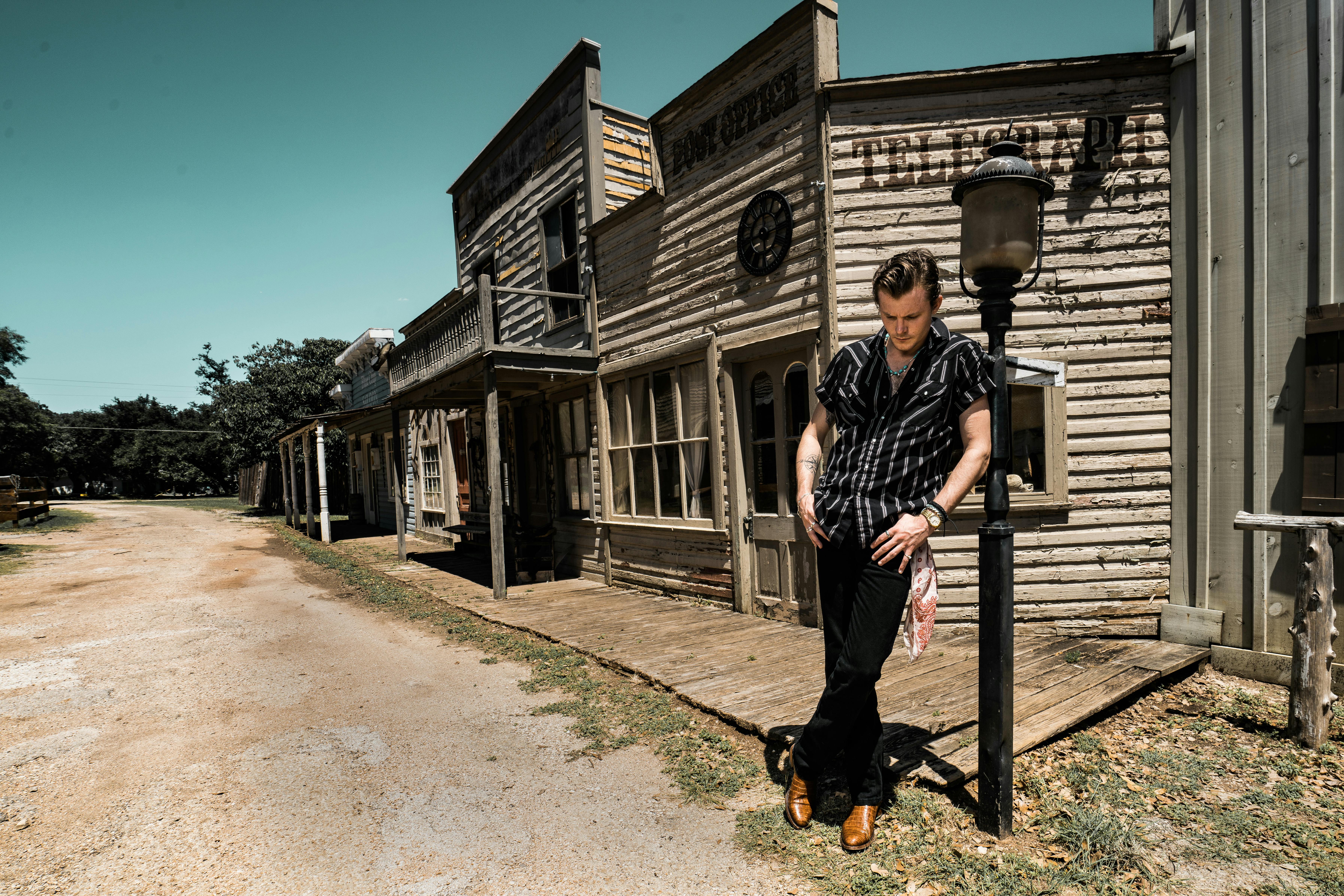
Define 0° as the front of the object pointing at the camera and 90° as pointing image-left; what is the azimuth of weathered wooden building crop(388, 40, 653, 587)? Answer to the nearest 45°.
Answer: approximately 45°

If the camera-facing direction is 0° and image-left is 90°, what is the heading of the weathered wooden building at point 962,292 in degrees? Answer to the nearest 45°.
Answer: approximately 45°

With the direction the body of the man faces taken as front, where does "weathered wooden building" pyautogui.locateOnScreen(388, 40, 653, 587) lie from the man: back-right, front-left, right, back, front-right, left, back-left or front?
back-right

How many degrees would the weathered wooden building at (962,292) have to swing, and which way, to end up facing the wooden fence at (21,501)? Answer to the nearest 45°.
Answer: approximately 45° to its right

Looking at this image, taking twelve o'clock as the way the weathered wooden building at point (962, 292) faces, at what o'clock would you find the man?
The man is roughly at 11 o'clock from the weathered wooden building.

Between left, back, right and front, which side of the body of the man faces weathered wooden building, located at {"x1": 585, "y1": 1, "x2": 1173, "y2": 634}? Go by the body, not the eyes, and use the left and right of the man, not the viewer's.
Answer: back

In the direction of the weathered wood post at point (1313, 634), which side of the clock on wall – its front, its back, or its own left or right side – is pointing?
left

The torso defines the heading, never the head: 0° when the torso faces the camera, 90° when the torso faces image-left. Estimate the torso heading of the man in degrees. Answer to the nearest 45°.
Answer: approximately 0°
